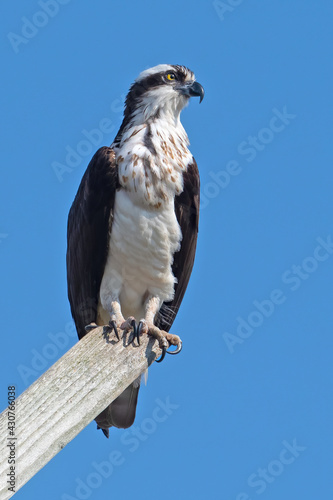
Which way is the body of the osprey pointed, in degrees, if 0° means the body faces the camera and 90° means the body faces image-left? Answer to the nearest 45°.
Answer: approximately 315°
